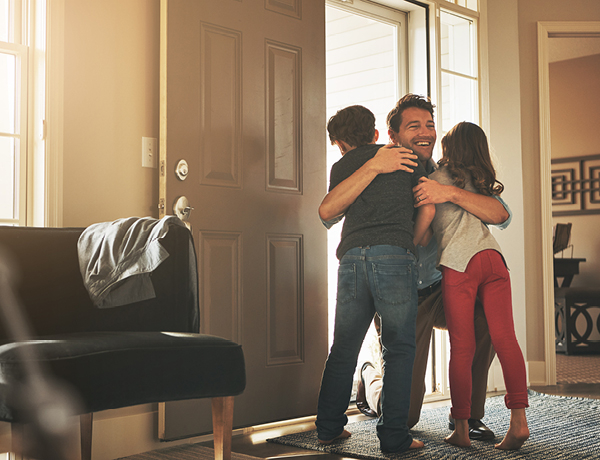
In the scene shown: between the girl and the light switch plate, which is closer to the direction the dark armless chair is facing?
the girl

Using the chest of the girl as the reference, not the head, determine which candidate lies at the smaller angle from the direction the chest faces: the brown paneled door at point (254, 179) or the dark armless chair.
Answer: the brown paneled door

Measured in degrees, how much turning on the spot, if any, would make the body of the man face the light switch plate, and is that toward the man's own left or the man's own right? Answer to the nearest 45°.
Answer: approximately 90° to the man's own right

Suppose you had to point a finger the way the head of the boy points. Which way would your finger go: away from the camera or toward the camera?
away from the camera

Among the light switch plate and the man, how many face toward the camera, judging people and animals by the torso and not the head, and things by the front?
2

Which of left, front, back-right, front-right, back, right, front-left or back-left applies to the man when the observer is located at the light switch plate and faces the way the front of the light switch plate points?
left

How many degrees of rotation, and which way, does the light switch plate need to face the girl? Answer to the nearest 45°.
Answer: approximately 90° to its left

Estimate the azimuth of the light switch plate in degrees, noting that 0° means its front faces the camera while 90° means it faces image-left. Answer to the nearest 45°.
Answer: approximately 0°

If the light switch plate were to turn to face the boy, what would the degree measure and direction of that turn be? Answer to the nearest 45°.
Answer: approximately 45° to its left

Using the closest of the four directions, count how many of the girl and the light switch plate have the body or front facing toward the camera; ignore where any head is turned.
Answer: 1

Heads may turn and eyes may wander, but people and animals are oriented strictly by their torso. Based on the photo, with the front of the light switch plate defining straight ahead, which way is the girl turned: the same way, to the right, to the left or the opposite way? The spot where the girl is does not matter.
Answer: the opposite way

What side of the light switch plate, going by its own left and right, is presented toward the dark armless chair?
front

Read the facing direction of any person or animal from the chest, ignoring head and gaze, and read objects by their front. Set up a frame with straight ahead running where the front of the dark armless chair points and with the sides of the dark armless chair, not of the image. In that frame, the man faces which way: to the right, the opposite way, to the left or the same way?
the same way
